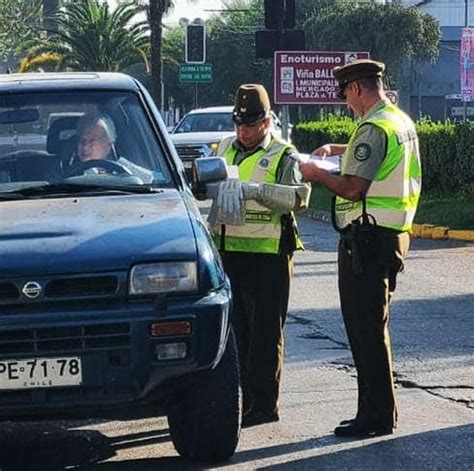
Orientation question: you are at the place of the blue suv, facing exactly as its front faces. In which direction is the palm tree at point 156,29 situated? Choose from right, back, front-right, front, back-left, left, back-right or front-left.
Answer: back

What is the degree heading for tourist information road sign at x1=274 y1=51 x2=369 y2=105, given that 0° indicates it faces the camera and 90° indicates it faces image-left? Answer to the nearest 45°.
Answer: approximately 0°

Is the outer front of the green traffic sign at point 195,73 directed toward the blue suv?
yes

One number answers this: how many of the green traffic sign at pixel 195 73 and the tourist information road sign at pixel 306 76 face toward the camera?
2

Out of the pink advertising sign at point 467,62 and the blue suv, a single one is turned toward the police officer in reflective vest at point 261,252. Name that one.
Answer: the pink advertising sign

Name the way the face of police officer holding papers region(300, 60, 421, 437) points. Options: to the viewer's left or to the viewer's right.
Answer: to the viewer's left
